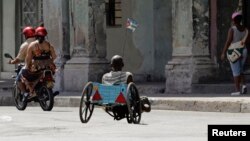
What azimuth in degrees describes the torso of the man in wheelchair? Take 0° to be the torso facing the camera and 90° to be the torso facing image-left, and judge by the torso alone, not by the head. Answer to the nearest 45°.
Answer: approximately 225°

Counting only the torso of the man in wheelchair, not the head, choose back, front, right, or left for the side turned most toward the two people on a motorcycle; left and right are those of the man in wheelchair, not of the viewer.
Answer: left
